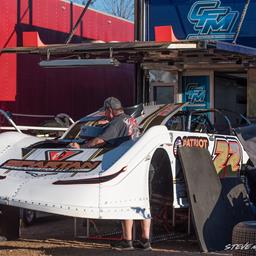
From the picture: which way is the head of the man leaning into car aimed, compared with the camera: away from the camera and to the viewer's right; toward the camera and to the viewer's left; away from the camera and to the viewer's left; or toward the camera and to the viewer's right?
away from the camera and to the viewer's left

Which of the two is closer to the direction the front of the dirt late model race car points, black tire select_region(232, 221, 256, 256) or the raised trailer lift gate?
the black tire

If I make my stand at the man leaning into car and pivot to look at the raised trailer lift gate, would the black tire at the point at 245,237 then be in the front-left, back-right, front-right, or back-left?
back-right
